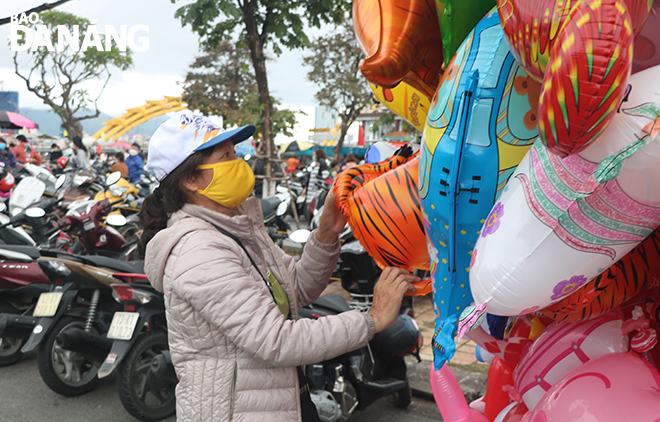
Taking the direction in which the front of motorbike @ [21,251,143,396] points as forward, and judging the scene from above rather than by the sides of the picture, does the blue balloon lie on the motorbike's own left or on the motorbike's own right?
on the motorbike's own right

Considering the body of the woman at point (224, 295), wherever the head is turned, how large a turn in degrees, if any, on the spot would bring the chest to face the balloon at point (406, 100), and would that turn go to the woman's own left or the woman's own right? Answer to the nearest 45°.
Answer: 0° — they already face it

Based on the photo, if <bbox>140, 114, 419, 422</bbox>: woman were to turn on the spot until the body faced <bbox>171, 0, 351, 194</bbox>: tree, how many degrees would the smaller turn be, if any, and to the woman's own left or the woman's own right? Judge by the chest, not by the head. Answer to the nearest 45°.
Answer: approximately 90° to the woman's own left

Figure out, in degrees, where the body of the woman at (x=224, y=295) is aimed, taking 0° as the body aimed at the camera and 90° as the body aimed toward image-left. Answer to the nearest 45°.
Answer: approximately 270°

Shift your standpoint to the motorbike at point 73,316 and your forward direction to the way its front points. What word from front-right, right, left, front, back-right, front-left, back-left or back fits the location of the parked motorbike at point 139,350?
right

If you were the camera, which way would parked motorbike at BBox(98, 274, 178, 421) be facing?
facing away from the viewer and to the right of the viewer

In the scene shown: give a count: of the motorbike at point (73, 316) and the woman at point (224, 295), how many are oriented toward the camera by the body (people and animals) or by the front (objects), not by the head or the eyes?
0

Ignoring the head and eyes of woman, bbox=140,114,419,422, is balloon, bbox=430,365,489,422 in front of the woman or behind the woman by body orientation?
in front

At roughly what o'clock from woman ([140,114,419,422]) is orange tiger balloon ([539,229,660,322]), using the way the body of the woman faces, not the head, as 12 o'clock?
The orange tiger balloon is roughly at 1 o'clock from the woman.

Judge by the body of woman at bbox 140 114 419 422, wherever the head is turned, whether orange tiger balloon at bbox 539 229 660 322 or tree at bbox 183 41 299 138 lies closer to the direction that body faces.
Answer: the orange tiger balloon

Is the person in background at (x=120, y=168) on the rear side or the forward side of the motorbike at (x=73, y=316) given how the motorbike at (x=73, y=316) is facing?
on the forward side

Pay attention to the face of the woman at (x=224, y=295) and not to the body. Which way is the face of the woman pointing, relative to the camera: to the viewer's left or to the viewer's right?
to the viewer's right

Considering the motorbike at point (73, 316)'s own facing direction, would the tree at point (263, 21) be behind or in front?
in front

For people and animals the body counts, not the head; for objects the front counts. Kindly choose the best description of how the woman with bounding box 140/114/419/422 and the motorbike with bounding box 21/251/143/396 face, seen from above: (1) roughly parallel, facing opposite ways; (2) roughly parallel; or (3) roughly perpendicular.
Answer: roughly perpendicular

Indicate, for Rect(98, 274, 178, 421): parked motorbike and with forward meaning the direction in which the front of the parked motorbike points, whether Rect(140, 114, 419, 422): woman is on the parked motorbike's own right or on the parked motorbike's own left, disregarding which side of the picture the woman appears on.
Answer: on the parked motorbike's own right
